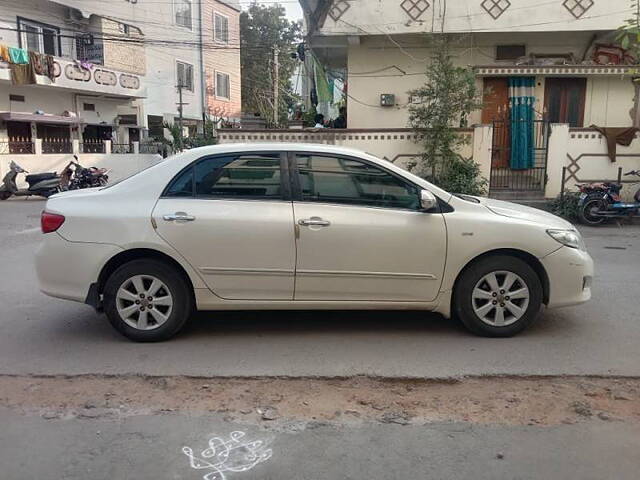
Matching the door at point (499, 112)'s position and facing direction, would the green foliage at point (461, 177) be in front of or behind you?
in front

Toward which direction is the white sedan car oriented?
to the viewer's right

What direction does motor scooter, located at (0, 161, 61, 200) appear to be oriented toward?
to the viewer's left

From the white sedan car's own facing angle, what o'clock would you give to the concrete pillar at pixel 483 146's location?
The concrete pillar is roughly at 10 o'clock from the white sedan car.

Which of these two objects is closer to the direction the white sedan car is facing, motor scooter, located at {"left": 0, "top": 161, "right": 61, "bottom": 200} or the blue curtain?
the blue curtain

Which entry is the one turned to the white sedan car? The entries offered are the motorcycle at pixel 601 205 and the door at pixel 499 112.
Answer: the door

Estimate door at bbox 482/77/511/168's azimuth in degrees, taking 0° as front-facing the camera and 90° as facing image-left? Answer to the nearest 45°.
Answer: approximately 0°

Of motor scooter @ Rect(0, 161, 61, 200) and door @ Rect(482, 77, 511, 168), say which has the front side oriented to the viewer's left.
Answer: the motor scooter

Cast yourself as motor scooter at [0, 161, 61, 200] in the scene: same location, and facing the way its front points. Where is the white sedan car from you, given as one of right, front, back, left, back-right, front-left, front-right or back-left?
left

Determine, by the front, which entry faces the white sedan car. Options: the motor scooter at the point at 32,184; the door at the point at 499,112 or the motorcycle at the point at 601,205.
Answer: the door

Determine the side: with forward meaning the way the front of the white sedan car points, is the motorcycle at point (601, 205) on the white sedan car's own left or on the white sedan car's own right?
on the white sedan car's own left
